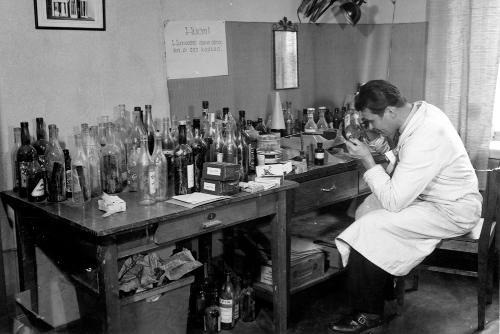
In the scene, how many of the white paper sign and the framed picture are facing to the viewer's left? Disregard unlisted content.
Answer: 0

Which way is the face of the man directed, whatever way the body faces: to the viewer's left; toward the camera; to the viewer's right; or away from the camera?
to the viewer's left

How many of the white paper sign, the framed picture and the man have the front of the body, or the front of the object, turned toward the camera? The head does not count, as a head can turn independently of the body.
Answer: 2

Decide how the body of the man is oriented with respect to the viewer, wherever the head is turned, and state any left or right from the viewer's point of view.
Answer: facing to the left of the viewer

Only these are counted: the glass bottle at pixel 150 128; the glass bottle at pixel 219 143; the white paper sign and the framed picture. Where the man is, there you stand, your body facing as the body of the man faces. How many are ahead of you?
4

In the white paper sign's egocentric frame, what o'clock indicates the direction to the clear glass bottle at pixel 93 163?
The clear glass bottle is roughly at 1 o'clock from the white paper sign.

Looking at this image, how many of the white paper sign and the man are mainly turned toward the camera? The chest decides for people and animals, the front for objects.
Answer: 1

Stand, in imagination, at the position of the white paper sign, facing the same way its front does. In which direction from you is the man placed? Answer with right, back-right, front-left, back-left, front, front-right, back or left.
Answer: front-left

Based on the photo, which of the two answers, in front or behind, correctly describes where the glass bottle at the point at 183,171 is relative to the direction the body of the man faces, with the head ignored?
in front

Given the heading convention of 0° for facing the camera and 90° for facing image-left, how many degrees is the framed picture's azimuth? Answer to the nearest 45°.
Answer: approximately 0°

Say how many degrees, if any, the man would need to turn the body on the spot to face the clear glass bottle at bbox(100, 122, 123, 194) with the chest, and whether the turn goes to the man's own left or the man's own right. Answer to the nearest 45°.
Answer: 0° — they already face it

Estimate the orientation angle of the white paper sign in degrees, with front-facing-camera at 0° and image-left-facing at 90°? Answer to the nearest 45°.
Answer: approximately 0°
